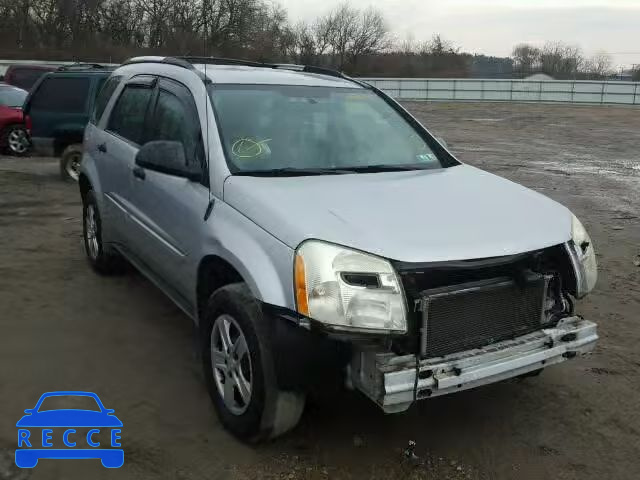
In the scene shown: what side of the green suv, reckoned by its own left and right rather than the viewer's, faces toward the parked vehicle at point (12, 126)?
left

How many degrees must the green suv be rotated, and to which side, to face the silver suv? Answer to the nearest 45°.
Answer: approximately 90° to its right

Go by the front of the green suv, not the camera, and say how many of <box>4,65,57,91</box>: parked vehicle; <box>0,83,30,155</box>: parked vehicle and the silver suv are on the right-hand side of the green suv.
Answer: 1

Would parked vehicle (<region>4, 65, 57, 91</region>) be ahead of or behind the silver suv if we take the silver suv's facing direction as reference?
behind

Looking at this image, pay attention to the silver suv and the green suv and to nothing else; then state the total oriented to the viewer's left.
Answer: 0

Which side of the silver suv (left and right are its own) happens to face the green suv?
back

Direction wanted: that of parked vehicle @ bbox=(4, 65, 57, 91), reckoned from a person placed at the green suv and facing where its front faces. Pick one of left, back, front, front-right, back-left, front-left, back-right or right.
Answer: left
